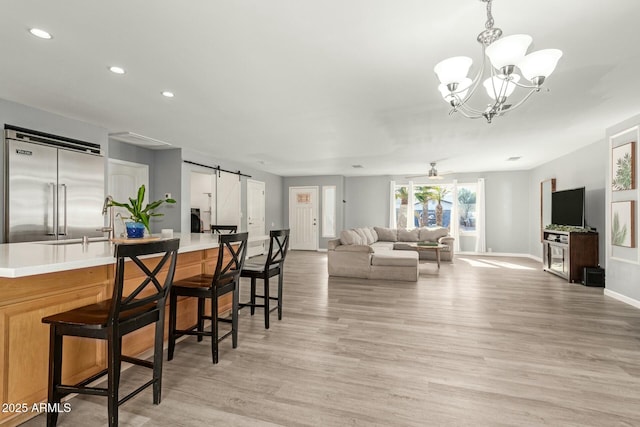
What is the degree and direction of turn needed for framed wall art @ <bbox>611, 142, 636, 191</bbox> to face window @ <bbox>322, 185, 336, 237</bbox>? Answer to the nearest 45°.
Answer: approximately 45° to its right

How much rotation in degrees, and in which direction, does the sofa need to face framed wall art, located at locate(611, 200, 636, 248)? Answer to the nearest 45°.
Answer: approximately 45° to its left

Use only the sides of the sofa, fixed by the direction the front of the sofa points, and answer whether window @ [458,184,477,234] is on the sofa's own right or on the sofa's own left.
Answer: on the sofa's own left

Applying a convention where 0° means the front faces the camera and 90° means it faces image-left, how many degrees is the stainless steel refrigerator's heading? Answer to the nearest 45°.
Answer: approximately 315°

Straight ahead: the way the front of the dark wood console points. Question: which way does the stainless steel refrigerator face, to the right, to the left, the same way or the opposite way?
the opposite way

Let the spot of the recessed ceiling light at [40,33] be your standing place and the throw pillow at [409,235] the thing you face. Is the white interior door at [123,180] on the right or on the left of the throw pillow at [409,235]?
left

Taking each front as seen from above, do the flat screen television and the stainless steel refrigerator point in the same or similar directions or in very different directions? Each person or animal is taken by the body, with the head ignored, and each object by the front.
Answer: very different directions

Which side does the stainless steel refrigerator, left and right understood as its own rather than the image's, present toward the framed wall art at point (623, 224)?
front

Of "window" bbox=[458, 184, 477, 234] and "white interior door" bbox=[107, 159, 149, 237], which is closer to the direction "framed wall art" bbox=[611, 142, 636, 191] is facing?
the white interior door

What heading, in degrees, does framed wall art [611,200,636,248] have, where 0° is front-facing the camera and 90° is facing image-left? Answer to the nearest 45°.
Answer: approximately 45°

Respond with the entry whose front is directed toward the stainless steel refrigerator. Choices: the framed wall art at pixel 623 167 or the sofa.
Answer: the framed wall art
